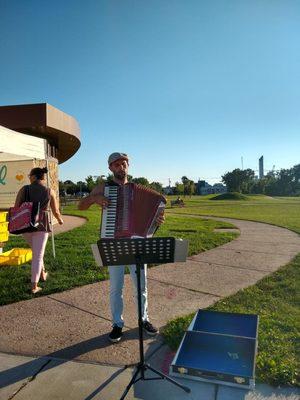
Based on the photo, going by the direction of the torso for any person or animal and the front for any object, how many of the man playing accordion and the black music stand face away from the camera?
1

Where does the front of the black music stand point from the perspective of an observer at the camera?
facing away from the viewer

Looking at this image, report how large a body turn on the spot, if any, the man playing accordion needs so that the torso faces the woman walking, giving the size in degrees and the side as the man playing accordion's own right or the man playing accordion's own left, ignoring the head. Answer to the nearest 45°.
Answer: approximately 135° to the man playing accordion's own right

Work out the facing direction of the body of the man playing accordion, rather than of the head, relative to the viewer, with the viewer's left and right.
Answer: facing the viewer

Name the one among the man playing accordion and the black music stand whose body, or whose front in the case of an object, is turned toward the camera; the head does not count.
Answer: the man playing accordion

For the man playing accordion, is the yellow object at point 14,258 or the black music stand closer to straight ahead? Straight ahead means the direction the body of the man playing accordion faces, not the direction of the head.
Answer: the black music stand

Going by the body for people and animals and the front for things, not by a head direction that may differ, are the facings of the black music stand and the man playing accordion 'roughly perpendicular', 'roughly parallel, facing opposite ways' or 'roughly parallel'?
roughly parallel, facing opposite ways

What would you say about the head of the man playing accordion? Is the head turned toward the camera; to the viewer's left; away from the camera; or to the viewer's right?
toward the camera

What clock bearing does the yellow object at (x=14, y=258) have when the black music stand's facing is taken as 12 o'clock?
The yellow object is roughly at 11 o'clock from the black music stand.

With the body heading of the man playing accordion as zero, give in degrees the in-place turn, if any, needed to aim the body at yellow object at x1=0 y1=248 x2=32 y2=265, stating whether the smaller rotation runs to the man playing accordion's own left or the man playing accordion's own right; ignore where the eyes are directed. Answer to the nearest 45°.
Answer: approximately 135° to the man playing accordion's own right

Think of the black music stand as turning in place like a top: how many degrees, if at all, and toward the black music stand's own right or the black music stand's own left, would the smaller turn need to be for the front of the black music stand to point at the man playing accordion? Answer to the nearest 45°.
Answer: approximately 45° to the black music stand's own left

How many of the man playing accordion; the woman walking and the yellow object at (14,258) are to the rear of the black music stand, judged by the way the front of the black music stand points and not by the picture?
0
